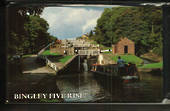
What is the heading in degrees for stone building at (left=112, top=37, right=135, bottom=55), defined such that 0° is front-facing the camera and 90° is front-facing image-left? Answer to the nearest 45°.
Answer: approximately 0°

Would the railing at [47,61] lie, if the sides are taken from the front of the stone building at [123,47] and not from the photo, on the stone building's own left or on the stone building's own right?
on the stone building's own right
